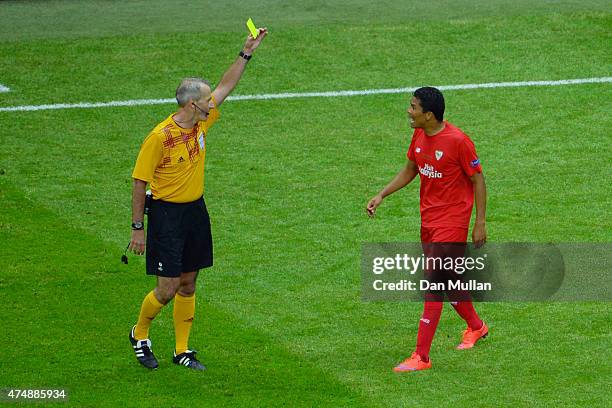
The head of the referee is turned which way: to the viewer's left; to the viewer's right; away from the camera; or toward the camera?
to the viewer's right

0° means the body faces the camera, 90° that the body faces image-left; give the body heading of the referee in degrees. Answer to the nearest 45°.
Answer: approximately 315°
